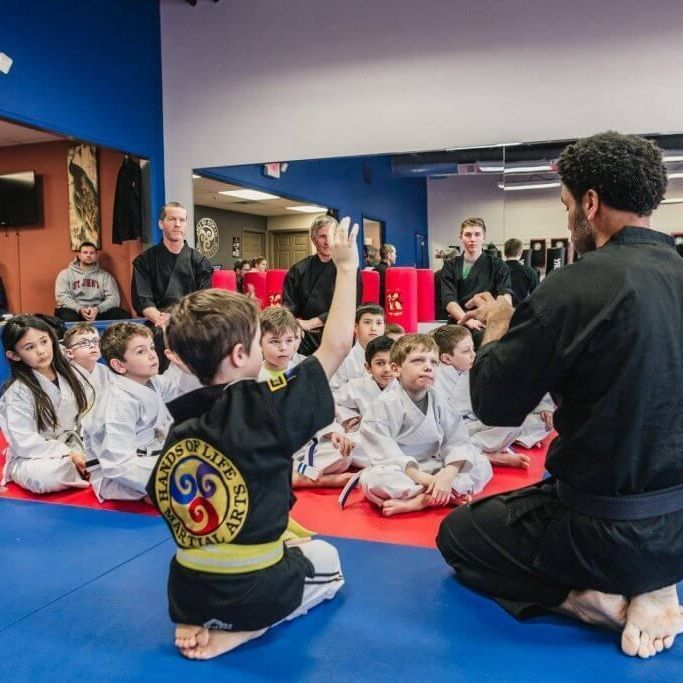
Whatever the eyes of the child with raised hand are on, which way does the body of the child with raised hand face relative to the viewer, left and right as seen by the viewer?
facing away from the viewer and to the right of the viewer

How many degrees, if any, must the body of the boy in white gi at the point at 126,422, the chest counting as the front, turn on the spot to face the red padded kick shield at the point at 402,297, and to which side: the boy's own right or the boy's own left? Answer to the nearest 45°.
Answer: approximately 90° to the boy's own left

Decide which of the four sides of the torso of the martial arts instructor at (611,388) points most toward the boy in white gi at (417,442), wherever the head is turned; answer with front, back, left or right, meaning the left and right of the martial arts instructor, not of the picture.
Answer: front

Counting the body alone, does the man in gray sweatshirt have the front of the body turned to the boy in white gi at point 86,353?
yes

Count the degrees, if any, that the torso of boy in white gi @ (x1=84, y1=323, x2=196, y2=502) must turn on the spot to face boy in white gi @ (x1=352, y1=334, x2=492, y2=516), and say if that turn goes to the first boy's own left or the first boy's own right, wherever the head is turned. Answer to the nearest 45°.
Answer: approximately 45° to the first boy's own left

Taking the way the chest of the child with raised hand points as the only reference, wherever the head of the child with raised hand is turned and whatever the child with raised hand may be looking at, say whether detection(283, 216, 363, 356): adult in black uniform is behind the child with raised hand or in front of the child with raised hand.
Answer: in front

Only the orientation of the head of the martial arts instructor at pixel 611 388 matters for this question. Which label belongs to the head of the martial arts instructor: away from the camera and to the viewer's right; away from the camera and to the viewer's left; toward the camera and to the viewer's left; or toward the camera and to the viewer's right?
away from the camera and to the viewer's left
